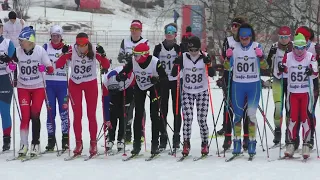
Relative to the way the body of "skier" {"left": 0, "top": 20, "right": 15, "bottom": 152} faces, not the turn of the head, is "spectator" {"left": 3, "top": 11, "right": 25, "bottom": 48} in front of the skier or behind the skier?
behind

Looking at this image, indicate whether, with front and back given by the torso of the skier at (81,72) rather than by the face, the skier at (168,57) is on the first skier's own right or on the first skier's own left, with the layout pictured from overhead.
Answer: on the first skier's own left

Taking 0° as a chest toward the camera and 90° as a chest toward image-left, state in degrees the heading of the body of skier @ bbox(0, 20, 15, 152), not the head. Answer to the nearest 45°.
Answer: approximately 0°

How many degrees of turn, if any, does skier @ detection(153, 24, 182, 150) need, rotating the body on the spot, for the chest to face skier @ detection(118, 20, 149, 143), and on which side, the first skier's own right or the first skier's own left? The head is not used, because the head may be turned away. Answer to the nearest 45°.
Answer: approximately 90° to the first skier's own right

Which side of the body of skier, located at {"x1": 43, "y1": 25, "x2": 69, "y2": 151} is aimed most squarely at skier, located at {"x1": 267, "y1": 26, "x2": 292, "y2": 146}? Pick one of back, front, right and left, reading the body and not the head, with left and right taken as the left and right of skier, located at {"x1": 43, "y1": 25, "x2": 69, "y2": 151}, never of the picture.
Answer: left
